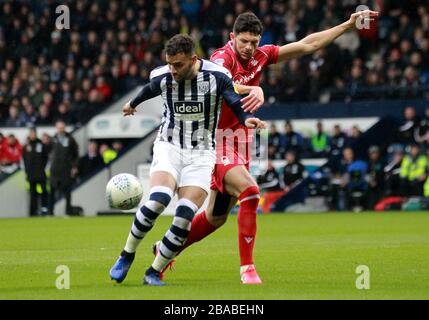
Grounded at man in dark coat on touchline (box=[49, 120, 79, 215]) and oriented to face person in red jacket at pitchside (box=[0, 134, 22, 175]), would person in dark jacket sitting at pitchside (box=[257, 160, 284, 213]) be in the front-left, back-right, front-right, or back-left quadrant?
back-right

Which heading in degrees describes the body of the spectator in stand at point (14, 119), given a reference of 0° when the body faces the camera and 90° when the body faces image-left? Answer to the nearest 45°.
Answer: approximately 0°

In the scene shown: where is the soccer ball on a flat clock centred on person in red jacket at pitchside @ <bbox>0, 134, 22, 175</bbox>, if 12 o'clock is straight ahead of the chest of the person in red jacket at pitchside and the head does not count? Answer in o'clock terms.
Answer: The soccer ball is roughly at 12 o'clock from the person in red jacket at pitchside.

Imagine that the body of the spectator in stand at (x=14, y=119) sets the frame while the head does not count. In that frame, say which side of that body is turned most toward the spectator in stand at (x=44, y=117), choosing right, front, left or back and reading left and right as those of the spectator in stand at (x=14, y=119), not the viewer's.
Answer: left

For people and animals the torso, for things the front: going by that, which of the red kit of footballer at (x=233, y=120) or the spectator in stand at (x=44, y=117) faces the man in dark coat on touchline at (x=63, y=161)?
the spectator in stand at (x=44, y=117)

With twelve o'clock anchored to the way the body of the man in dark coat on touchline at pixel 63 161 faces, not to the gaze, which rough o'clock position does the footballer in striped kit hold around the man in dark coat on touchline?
The footballer in striped kit is roughly at 12 o'clock from the man in dark coat on touchline.

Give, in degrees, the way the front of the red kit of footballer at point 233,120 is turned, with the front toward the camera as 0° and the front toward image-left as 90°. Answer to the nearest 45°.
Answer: approximately 0°
